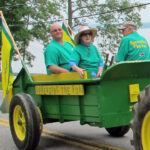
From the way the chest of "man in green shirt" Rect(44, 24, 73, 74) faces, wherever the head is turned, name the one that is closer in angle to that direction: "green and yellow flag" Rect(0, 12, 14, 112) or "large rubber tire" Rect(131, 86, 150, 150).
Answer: the large rubber tire

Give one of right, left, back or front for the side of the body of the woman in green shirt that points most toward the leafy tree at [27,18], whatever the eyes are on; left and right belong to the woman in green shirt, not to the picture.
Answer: back

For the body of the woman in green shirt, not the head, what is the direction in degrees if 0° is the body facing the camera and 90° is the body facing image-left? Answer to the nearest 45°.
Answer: approximately 0°

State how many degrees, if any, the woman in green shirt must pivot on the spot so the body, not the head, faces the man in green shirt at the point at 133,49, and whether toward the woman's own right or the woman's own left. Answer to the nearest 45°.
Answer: approximately 90° to the woman's own left
